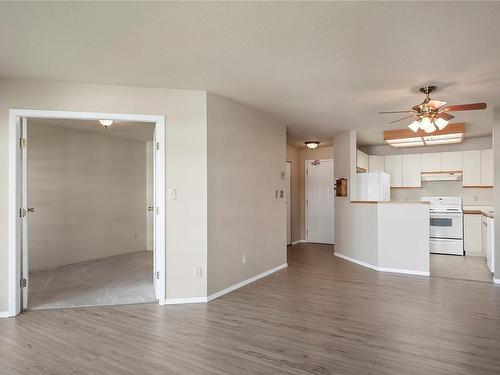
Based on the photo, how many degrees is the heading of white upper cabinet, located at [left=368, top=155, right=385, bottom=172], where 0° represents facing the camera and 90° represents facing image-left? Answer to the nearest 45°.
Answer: approximately 0°

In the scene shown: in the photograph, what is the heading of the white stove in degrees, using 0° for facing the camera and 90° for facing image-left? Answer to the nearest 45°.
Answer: approximately 0°

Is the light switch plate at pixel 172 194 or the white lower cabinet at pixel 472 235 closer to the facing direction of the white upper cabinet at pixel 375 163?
the light switch plate

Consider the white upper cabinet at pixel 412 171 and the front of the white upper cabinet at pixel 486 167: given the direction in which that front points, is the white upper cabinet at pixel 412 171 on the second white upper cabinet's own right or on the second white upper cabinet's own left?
on the second white upper cabinet's own right

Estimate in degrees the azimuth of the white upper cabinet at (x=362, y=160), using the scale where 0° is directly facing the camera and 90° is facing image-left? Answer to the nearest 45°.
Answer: approximately 315°

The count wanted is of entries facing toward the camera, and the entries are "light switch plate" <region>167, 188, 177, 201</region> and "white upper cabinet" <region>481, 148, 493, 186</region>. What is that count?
2

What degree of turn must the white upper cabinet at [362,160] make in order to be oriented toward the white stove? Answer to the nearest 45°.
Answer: approximately 45° to its left

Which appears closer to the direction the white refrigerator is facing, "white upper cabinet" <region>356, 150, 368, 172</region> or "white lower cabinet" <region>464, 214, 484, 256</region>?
the white lower cabinet
